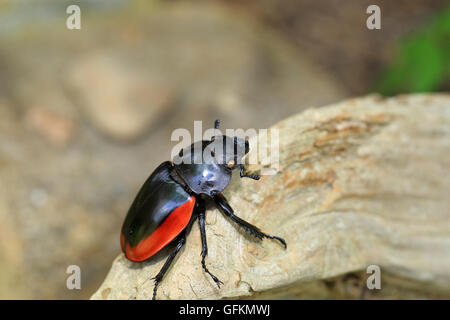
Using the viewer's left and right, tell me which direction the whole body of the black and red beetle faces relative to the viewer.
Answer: facing away from the viewer and to the right of the viewer

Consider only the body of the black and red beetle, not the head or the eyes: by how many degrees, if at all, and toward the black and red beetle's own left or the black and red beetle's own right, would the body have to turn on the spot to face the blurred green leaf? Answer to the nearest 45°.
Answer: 0° — it already faces it
